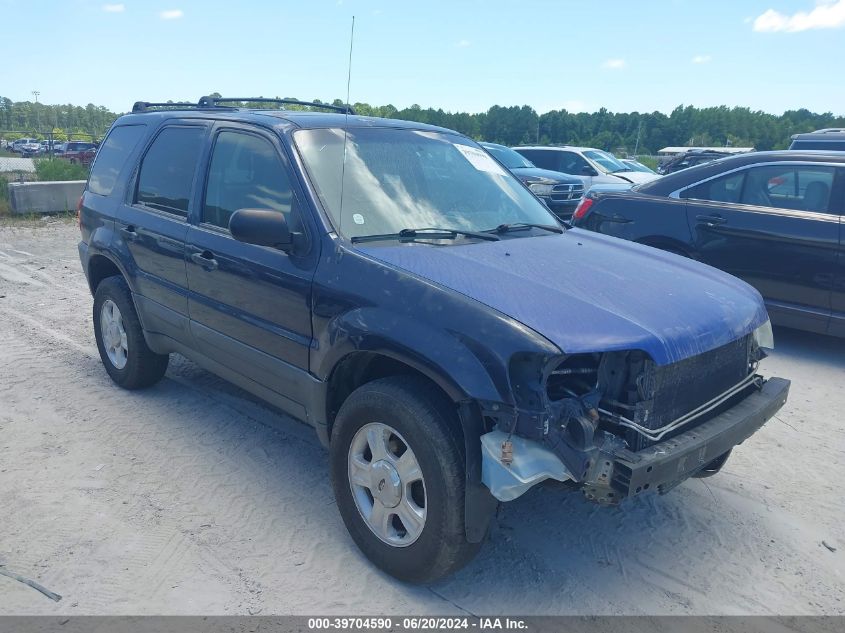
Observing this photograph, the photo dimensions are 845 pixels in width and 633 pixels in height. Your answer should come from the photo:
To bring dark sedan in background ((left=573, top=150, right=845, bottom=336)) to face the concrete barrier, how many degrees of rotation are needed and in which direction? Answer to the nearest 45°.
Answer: approximately 180°

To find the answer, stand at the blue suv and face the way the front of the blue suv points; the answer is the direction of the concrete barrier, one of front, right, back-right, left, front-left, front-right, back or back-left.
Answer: back

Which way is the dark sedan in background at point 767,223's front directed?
to the viewer's right

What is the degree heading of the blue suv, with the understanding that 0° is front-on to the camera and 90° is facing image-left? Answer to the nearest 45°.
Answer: approximately 315°

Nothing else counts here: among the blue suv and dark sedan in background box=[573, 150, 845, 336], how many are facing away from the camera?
0
